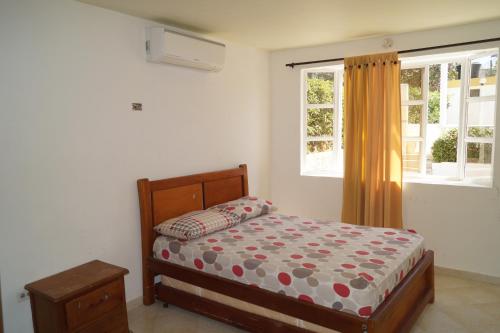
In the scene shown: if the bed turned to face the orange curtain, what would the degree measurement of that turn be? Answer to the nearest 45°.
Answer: approximately 90° to its left

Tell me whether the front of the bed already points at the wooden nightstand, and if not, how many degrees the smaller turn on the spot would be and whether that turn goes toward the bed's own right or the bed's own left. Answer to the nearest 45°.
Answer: approximately 135° to the bed's own right

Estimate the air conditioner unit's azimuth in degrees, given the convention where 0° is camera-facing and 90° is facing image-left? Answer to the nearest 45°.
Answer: approximately 315°

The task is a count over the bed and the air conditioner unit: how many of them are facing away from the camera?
0

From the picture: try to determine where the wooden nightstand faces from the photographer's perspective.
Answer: facing the viewer and to the right of the viewer
